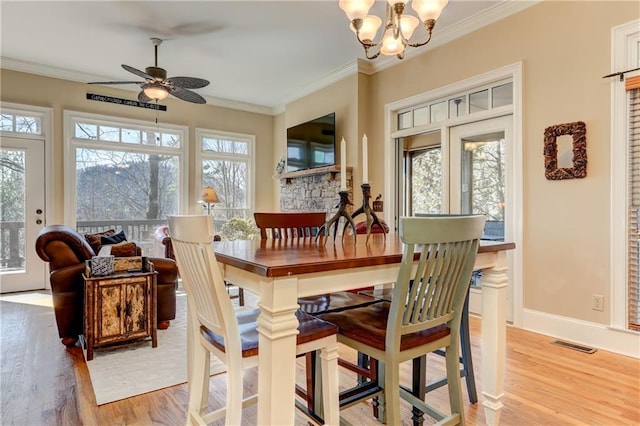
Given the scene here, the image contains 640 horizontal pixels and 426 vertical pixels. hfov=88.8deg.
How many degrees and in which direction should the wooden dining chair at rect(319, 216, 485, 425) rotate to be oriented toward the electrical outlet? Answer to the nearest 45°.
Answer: approximately 90° to its right

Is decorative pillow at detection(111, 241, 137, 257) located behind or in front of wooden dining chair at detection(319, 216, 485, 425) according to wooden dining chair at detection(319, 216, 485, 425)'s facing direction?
in front

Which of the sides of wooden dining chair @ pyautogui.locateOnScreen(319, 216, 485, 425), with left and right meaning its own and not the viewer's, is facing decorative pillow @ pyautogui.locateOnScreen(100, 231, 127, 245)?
front

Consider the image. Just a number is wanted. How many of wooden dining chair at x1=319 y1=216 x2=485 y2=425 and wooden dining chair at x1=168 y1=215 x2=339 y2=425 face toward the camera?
0

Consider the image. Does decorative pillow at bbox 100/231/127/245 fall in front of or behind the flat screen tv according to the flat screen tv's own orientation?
in front

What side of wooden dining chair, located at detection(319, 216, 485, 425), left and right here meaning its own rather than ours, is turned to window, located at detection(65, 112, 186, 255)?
front

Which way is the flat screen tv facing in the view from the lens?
facing the viewer and to the left of the viewer

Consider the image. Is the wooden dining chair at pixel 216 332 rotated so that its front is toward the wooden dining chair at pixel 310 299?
yes

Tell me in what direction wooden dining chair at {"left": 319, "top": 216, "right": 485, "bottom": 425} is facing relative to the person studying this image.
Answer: facing away from the viewer and to the left of the viewer

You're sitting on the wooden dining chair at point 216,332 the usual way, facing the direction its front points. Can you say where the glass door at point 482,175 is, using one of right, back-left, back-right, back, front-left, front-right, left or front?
front

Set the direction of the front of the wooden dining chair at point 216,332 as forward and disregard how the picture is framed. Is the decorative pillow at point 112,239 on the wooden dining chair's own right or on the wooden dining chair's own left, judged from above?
on the wooden dining chair's own left

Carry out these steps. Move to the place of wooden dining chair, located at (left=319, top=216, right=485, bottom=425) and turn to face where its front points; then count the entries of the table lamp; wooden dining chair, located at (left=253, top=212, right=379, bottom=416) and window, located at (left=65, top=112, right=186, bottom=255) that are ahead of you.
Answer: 3

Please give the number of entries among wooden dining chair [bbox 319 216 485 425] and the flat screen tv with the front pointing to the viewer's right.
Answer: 0

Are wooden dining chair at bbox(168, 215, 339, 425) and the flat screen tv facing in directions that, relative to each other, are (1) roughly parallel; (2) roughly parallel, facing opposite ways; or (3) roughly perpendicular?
roughly parallel, facing opposite ways

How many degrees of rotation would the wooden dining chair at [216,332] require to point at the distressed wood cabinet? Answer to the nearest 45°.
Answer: approximately 90° to its left

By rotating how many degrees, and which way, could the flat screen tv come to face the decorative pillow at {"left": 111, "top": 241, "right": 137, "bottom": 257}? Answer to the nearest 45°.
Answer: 0° — it already faces it
